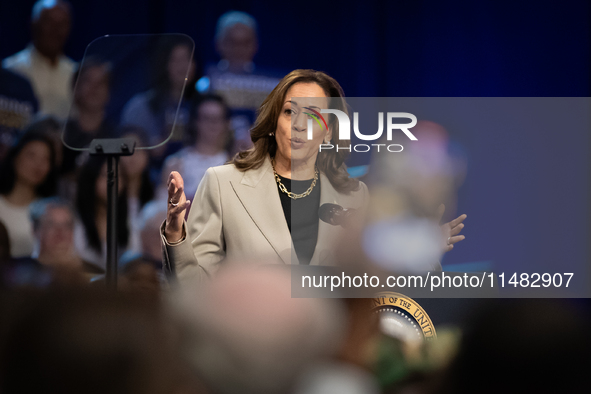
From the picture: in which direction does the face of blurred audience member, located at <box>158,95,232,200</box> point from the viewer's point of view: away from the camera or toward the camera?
toward the camera

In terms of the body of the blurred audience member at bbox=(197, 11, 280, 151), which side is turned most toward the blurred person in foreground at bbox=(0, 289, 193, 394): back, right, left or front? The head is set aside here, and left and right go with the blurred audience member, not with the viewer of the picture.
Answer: front

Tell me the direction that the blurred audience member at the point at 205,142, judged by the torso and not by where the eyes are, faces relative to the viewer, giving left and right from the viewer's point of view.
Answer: facing the viewer

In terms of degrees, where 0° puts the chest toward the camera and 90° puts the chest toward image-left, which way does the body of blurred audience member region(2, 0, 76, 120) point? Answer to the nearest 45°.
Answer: approximately 315°

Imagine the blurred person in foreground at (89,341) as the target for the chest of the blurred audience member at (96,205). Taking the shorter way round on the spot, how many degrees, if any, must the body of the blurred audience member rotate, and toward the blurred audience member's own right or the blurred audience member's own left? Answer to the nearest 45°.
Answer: approximately 45° to the blurred audience member's own right

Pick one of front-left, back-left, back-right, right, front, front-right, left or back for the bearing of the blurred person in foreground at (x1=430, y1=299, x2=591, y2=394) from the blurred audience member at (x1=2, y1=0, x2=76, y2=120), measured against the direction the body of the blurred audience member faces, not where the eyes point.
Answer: front-right

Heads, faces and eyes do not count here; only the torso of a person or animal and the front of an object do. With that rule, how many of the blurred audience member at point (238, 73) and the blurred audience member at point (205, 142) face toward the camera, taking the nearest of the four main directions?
2

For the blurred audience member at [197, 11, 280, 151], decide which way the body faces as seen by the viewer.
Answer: toward the camera
